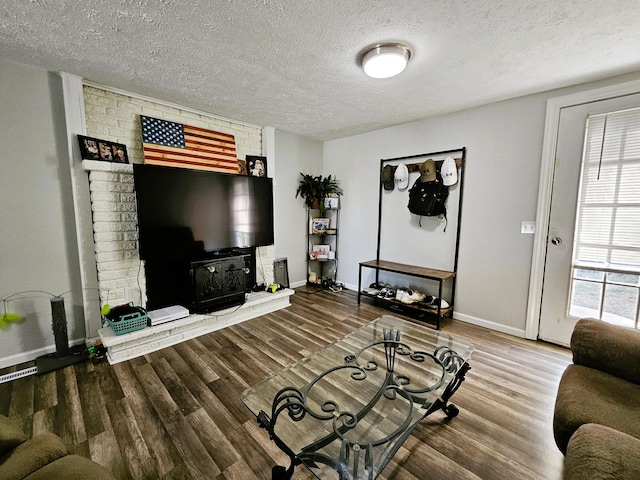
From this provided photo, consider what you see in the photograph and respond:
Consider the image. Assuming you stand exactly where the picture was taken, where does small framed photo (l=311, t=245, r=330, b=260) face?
facing the viewer

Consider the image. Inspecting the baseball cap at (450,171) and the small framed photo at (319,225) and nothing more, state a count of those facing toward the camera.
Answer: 2

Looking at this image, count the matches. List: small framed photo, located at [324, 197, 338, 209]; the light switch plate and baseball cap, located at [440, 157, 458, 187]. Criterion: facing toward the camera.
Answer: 3

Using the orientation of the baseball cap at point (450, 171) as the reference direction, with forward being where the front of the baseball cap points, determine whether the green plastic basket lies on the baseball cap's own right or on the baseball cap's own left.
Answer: on the baseball cap's own right

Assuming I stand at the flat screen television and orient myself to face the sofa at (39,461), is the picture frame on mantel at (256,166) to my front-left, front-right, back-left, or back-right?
back-left

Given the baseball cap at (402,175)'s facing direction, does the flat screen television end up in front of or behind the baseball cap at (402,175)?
in front

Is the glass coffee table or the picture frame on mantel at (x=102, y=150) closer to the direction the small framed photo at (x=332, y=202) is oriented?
the glass coffee table

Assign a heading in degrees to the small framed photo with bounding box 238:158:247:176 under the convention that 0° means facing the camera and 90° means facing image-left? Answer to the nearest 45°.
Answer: approximately 315°

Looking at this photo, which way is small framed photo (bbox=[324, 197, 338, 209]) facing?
toward the camera

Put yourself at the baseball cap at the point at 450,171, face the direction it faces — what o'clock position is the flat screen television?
The flat screen television is roughly at 2 o'clock from the baseball cap.

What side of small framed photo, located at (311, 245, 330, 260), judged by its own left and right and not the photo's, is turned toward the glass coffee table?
front

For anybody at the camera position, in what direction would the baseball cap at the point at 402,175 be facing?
facing the viewer and to the left of the viewer

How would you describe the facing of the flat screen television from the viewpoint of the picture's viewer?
facing the viewer and to the right of the viewer

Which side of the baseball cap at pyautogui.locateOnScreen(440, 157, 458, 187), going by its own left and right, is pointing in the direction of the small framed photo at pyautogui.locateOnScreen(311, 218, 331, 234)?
right
